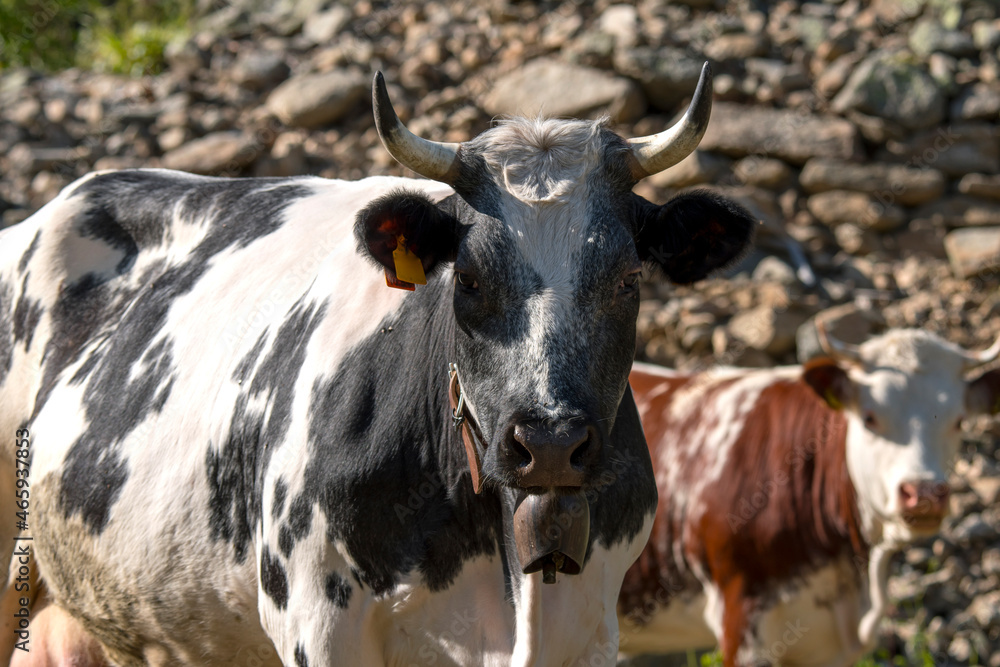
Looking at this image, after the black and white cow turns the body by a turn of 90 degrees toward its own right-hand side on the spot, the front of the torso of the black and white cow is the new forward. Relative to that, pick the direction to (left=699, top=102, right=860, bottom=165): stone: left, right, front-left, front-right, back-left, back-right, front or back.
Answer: back

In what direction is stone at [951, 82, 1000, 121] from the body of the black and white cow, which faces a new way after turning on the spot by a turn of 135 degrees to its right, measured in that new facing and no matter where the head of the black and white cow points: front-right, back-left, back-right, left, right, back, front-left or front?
back-right

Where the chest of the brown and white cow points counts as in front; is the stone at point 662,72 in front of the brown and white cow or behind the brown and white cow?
behind

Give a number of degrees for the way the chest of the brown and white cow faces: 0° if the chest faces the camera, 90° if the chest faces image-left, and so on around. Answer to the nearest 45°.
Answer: approximately 315°

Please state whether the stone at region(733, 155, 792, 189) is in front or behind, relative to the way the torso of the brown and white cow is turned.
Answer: behind

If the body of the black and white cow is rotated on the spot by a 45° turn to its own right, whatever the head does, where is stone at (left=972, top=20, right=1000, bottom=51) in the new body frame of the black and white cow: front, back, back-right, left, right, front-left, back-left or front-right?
back-left

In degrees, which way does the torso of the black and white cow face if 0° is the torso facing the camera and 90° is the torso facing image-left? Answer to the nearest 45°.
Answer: approximately 315°

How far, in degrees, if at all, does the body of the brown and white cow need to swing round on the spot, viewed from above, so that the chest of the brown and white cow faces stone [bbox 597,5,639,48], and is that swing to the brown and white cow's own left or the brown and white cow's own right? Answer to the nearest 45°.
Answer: approximately 135° to the brown and white cow's own left

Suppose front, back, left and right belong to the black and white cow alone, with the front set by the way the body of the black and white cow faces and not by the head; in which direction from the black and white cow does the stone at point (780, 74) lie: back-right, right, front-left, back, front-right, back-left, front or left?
left

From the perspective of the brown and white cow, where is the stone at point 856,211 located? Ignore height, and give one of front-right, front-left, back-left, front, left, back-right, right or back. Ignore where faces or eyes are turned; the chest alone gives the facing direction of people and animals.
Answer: back-left
